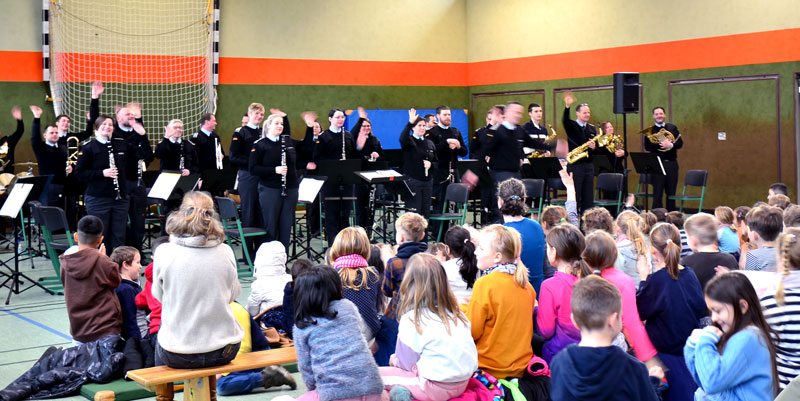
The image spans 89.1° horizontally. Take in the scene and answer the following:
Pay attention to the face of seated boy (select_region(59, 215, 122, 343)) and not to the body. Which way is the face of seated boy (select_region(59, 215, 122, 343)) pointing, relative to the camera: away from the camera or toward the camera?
away from the camera

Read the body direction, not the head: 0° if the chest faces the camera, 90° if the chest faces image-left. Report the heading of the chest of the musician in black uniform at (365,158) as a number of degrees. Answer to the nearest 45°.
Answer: approximately 0°

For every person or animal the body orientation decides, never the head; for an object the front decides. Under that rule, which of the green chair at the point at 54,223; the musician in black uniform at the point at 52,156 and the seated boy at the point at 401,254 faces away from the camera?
the seated boy

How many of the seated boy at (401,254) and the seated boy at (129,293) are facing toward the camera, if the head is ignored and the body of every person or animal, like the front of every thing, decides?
0

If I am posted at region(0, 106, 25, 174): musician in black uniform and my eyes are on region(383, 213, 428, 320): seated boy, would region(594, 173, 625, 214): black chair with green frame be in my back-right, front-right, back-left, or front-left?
front-left

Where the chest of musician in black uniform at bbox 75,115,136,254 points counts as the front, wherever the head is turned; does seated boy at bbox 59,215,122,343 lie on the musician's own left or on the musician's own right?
on the musician's own right

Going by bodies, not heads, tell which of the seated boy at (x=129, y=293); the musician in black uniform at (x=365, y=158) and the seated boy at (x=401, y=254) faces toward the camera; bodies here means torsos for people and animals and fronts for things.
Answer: the musician in black uniform

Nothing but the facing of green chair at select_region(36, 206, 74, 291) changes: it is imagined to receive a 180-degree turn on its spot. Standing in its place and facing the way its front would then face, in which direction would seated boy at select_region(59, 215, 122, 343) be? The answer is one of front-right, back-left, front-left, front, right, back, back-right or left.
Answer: back-left

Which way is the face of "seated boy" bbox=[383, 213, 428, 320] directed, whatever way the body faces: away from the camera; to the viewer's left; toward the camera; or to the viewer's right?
away from the camera

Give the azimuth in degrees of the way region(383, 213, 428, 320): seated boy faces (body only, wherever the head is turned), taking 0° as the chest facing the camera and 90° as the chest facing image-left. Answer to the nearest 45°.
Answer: approximately 180°

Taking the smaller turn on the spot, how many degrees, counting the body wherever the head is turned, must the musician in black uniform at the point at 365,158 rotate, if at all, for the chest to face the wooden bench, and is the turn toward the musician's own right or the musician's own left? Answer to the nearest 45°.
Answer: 0° — they already face it

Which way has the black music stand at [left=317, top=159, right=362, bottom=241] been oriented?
away from the camera
